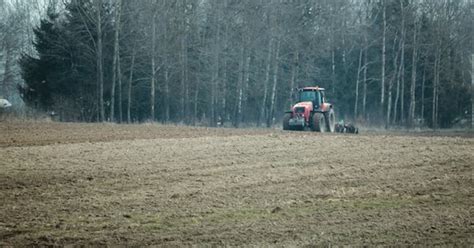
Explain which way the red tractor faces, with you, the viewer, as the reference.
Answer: facing the viewer and to the left of the viewer
